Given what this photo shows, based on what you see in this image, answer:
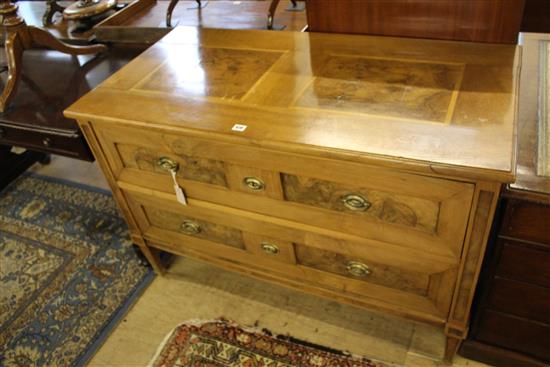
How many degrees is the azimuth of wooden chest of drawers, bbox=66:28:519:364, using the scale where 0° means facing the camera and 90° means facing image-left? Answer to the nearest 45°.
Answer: approximately 45°

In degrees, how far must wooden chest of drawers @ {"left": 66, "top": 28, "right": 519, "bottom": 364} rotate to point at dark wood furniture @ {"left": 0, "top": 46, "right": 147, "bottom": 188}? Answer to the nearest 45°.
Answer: approximately 90° to its right

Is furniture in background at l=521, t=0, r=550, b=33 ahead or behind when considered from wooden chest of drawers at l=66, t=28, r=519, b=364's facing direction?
behind

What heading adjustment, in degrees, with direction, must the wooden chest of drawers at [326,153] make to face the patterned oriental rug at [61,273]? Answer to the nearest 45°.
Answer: approximately 45° to its right

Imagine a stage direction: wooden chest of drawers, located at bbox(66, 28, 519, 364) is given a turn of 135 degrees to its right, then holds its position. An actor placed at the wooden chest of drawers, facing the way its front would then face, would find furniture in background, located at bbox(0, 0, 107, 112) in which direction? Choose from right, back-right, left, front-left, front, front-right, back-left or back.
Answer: front-left
